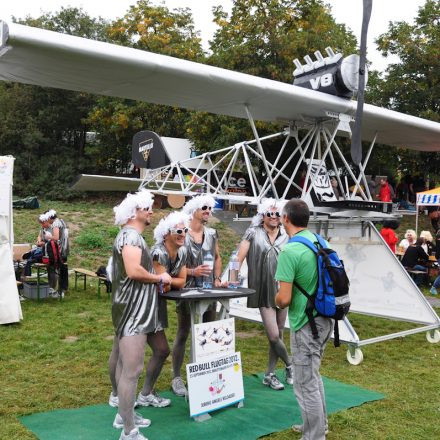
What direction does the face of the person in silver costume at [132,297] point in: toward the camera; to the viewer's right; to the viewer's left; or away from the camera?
to the viewer's right

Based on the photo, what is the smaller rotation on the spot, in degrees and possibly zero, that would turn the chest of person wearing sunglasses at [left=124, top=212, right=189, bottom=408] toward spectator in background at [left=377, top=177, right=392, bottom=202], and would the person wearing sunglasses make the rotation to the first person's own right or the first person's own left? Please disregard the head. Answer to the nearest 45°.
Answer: approximately 90° to the first person's own left

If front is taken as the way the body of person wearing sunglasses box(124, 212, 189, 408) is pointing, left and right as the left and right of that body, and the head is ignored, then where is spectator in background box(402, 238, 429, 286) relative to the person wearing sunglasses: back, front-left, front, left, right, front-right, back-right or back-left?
left

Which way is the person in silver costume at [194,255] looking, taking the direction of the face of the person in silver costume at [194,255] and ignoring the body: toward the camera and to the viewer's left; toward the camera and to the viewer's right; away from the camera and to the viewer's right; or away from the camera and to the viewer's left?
toward the camera and to the viewer's right

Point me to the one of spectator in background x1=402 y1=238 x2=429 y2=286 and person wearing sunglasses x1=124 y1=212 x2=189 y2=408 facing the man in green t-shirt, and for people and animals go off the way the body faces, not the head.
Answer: the person wearing sunglasses

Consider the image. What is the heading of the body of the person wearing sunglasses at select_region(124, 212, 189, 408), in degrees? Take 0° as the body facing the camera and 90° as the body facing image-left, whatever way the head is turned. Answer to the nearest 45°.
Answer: approximately 315°

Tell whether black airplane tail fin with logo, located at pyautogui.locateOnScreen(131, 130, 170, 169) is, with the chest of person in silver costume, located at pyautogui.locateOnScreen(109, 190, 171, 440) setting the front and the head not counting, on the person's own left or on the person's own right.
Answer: on the person's own left

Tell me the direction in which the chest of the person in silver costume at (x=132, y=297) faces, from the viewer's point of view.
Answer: to the viewer's right

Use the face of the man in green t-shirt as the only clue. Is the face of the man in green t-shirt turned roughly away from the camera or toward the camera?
away from the camera

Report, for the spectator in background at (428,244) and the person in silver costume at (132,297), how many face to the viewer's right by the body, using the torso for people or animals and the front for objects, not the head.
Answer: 1

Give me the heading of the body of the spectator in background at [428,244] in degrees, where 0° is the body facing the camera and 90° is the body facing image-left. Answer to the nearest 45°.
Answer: approximately 45°

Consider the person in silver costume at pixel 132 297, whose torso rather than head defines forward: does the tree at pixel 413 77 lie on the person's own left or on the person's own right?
on the person's own left
